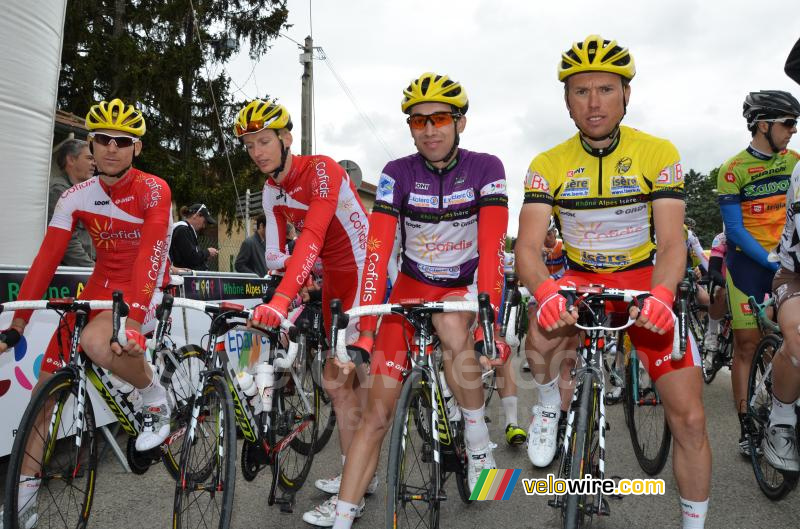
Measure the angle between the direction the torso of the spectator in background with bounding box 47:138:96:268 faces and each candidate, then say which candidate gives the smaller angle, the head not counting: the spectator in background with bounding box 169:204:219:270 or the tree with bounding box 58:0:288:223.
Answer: the spectator in background

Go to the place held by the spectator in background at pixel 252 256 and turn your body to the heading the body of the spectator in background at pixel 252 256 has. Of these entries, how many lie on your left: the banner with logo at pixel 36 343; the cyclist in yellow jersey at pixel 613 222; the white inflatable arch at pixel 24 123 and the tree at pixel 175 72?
1

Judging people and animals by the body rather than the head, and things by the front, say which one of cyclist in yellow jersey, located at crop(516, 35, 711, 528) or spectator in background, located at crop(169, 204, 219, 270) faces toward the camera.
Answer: the cyclist in yellow jersey

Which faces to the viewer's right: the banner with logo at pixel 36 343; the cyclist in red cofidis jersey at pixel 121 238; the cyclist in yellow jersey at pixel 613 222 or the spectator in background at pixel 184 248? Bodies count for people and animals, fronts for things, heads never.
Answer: the spectator in background

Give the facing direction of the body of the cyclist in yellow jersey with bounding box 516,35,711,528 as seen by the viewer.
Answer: toward the camera

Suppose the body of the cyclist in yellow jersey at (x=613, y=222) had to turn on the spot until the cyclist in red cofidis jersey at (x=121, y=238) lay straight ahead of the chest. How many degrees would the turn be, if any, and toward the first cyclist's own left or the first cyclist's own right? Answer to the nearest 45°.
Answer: approximately 90° to the first cyclist's own right

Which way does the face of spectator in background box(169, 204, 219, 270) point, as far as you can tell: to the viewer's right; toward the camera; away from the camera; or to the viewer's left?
to the viewer's right

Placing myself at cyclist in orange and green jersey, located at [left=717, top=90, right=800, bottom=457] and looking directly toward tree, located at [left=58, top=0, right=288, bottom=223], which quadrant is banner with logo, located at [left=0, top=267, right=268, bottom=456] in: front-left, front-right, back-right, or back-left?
front-left

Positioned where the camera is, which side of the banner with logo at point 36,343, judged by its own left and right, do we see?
front

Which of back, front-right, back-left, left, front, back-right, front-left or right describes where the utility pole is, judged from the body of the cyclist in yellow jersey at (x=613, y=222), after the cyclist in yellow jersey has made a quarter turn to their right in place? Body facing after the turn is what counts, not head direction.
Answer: front-right
